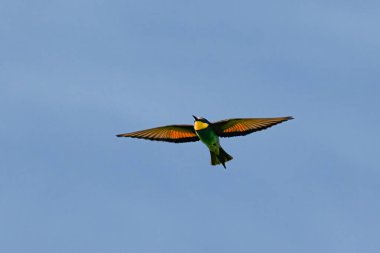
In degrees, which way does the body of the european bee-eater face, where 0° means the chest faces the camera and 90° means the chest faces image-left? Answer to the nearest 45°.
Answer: approximately 45°
